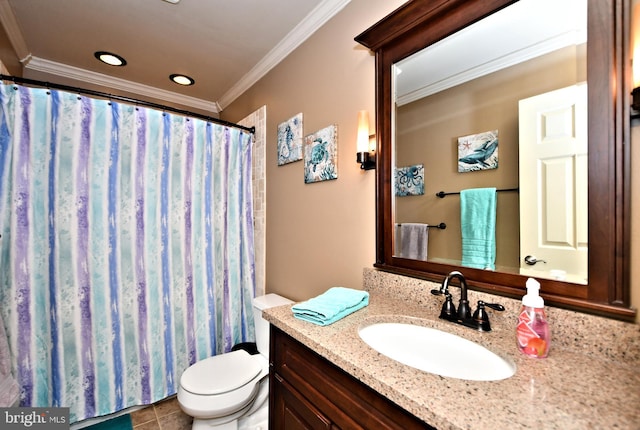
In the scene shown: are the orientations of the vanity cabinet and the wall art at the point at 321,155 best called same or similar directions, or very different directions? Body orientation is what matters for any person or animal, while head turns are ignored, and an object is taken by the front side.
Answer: same or similar directions

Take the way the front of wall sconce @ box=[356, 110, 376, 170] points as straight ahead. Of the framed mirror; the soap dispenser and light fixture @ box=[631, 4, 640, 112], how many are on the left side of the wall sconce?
3

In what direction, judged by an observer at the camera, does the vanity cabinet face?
facing the viewer and to the left of the viewer

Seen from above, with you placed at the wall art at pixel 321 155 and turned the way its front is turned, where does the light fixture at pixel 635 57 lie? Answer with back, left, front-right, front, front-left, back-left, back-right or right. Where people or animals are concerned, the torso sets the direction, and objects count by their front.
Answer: left

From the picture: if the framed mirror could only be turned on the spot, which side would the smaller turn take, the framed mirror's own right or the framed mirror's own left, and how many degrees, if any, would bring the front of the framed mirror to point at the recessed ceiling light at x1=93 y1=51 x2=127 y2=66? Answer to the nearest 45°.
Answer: approximately 45° to the framed mirror's own right

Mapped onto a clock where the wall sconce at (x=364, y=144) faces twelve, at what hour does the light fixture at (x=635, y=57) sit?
The light fixture is roughly at 9 o'clock from the wall sconce.

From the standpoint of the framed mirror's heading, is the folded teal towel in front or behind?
in front

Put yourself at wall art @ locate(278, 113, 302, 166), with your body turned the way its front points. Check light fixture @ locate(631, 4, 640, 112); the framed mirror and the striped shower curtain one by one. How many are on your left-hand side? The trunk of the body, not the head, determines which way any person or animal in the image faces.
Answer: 2
